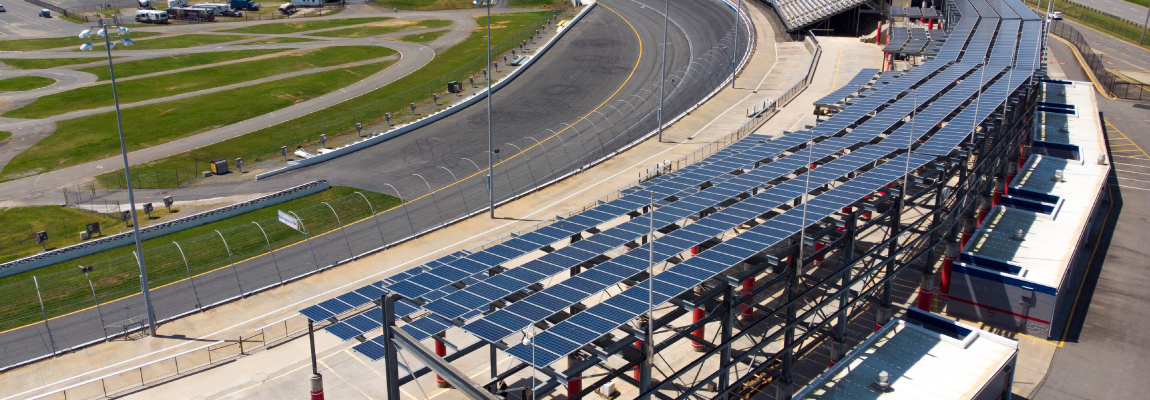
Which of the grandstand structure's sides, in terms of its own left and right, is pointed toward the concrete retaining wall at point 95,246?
front

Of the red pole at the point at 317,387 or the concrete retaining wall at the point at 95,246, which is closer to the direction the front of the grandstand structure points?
the concrete retaining wall

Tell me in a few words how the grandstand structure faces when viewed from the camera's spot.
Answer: facing away from the viewer and to the left of the viewer

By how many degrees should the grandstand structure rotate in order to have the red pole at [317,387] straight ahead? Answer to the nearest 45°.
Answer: approximately 45° to its left

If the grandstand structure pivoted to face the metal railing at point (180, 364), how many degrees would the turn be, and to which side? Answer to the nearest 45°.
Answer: approximately 45° to its left
